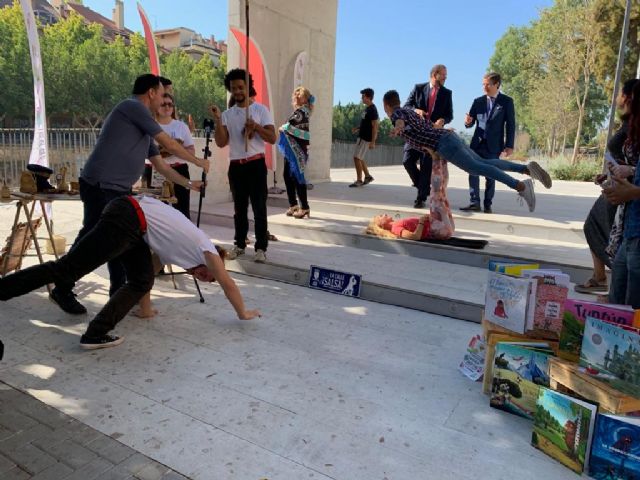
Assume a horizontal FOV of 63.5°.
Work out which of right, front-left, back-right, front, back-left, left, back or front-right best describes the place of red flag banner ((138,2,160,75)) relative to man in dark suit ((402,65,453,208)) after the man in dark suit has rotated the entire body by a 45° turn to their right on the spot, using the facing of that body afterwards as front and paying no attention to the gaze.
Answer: front-right

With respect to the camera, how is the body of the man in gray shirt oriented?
to the viewer's right

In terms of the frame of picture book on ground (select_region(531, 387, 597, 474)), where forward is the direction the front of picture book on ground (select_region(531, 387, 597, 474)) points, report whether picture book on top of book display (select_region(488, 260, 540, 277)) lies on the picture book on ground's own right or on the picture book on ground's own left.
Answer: on the picture book on ground's own right

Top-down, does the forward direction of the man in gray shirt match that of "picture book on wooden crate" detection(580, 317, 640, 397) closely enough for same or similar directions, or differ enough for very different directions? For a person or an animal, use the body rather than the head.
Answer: very different directions

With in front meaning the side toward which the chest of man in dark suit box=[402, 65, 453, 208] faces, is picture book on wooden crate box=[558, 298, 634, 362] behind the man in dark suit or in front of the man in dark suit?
in front

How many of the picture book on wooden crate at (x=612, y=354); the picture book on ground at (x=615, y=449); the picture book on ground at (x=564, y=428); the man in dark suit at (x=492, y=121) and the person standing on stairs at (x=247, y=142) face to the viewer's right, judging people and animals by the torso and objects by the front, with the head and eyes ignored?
0

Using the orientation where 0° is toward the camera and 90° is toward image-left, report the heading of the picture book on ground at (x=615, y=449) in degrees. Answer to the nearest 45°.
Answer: approximately 45°

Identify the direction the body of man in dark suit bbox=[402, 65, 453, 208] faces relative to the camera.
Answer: toward the camera

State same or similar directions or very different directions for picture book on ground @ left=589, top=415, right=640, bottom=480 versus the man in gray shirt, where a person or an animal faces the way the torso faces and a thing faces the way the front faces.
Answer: very different directions

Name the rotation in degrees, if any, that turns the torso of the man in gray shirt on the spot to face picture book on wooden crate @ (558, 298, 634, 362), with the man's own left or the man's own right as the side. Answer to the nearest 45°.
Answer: approximately 45° to the man's own right

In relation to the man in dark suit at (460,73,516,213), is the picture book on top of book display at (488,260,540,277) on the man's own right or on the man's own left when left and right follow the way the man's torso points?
on the man's own left

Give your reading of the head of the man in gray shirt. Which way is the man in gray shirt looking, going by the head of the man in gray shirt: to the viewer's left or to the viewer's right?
to the viewer's right

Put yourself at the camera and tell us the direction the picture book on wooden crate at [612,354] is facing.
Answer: facing the viewer and to the left of the viewer

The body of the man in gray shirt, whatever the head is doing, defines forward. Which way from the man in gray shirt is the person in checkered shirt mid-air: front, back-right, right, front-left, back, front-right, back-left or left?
front

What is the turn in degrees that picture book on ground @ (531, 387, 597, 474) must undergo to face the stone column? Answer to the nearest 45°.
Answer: approximately 90° to its right

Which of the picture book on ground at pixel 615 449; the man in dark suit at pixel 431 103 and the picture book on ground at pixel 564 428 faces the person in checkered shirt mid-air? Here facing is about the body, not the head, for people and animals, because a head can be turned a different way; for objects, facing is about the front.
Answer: the man in dark suit

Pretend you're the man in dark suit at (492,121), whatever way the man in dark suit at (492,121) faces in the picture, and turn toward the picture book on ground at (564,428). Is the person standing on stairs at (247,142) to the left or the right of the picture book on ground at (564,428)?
right
